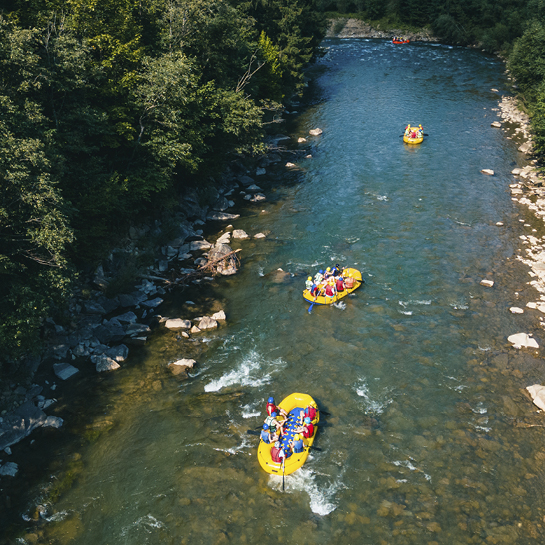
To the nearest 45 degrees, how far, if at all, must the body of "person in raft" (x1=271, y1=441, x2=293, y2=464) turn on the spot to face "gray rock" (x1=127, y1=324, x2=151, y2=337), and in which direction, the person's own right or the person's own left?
approximately 90° to the person's own left

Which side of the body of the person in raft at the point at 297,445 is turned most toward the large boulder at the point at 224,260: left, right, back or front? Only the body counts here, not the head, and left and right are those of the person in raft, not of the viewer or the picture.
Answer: front

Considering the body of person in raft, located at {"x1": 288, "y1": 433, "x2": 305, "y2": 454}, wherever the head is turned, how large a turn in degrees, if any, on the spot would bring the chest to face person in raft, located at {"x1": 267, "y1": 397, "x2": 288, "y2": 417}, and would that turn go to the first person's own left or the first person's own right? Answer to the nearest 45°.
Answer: approximately 45° to the first person's own left

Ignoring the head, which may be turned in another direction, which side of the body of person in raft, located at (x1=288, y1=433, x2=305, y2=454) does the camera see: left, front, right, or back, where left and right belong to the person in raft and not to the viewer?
back

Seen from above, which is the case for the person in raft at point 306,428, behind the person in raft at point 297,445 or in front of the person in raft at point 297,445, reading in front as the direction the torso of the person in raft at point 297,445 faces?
in front

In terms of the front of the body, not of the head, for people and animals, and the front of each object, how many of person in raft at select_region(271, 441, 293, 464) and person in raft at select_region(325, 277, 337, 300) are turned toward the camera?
0

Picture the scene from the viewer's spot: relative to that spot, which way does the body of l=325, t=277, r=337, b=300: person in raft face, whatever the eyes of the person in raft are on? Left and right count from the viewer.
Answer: facing away from the viewer and to the right of the viewer

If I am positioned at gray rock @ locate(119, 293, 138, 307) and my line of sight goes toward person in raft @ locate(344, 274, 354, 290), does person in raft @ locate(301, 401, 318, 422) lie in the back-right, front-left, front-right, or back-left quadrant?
front-right

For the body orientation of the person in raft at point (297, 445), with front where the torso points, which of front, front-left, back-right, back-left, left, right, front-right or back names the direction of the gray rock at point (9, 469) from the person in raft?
left

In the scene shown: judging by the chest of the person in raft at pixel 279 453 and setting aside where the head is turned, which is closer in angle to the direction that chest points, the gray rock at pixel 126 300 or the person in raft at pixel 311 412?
the person in raft

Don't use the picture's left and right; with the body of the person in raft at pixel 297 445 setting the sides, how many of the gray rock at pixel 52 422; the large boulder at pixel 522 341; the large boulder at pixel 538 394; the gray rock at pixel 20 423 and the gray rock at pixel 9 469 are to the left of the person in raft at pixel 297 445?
3

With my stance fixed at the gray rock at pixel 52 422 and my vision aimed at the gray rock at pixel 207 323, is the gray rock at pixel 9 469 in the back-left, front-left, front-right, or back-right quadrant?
back-right

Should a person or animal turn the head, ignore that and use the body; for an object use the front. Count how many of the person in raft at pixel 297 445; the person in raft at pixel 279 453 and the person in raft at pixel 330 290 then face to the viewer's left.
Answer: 0

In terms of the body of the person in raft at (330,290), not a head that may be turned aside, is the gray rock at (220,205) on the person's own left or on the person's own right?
on the person's own left

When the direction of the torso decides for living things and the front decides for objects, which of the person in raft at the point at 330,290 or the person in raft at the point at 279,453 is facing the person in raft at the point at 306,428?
the person in raft at the point at 279,453

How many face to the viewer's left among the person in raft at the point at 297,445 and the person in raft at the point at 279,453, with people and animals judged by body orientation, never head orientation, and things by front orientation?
0

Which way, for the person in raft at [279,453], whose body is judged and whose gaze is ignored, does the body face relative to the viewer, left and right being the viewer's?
facing away from the viewer and to the right of the viewer
